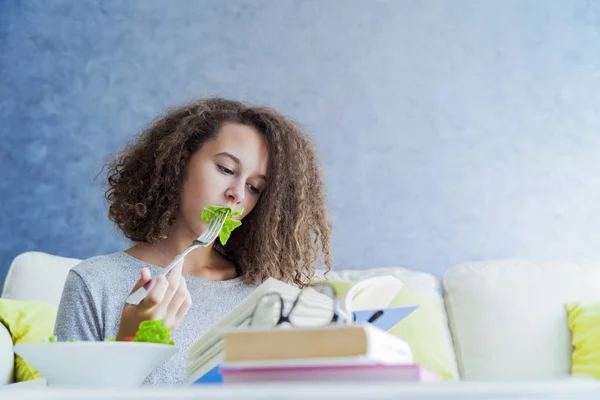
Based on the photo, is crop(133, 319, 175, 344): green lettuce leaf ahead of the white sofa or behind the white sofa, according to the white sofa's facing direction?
ahead

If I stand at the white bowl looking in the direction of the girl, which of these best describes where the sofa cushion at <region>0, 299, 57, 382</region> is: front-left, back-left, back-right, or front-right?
front-left

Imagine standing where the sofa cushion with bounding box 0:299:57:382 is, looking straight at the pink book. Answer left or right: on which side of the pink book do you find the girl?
left

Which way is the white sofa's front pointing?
toward the camera

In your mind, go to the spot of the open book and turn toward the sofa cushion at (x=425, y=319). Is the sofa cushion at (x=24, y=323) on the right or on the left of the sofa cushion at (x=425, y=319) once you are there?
left

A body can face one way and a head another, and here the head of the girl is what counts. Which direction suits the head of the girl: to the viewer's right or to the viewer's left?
to the viewer's right

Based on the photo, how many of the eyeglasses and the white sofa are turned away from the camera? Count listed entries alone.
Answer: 0

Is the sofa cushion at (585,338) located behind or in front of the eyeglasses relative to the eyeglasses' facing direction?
behind

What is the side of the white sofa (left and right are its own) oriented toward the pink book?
front

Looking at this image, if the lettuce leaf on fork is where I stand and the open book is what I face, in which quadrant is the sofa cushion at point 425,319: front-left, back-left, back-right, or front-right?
back-left

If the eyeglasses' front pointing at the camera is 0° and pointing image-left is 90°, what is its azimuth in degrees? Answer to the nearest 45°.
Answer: approximately 45°
